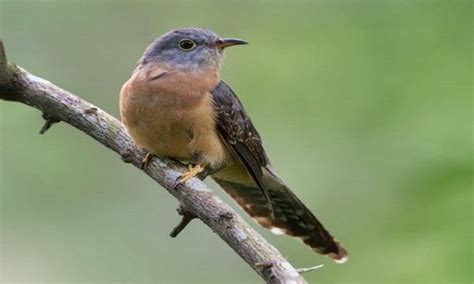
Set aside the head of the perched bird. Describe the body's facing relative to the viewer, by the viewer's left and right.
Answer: facing the viewer and to the left of the viewer
